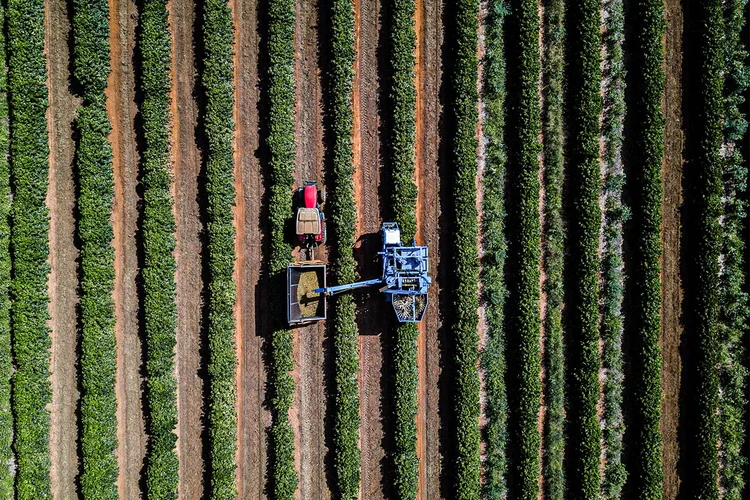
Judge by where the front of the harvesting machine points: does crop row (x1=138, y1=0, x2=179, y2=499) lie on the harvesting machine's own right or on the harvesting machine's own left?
on the harvesting machine's own left

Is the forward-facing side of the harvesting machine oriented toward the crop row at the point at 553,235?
no

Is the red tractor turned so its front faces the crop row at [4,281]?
no

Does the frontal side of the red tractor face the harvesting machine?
no

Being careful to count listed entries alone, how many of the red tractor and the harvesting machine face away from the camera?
2

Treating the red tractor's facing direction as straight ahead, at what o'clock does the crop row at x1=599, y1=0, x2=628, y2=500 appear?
The crop row is roughly at 3 o'clock from the red tractor.

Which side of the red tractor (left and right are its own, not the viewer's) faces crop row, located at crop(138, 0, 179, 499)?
left

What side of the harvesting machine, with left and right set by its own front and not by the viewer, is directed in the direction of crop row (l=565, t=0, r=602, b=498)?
right

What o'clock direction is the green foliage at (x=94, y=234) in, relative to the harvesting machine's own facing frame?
The green foliage is roughly at 9 o'clock from the harvesting machine.

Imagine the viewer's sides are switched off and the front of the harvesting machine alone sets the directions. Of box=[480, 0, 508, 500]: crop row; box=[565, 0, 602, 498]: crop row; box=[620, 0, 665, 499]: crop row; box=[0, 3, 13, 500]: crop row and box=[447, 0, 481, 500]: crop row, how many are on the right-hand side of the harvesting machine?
4

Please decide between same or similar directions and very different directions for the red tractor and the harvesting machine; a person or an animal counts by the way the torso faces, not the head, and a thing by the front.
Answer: same or similar directions

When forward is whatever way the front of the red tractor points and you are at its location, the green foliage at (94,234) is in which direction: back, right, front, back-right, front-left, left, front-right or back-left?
left

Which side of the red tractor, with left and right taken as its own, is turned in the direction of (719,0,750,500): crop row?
right
